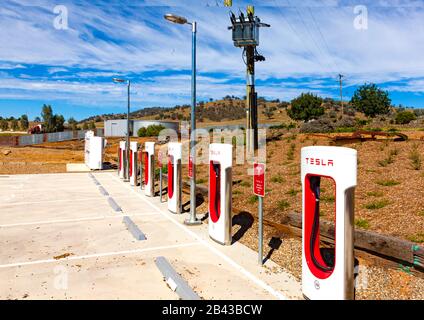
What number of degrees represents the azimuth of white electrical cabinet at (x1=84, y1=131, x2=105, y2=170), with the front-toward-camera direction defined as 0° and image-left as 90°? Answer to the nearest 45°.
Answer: approximately 45°

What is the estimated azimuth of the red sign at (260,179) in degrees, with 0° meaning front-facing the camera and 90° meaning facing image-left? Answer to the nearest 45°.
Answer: approximately 45°

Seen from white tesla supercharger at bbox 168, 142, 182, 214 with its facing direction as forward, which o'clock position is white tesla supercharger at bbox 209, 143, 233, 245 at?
white tesla supercharger at bbox 209, 143, 233, 245 is roughly at 10 o'clock from white tesla supercharger at bbox 168, 142, 182, 214.

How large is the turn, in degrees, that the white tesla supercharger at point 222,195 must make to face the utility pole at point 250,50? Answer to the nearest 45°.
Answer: approximately 135° to its right

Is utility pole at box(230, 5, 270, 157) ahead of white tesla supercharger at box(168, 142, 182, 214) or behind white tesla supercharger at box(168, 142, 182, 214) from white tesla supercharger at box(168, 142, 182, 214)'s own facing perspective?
behind

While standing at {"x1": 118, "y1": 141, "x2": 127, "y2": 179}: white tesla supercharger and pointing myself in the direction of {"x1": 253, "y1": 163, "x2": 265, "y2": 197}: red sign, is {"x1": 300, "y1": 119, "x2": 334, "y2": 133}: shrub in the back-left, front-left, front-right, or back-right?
back-left

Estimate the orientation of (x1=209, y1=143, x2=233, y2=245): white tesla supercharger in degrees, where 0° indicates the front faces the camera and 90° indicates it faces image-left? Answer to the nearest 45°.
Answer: approximately 45°

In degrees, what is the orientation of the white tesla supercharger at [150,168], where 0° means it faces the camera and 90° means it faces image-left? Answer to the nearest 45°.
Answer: approximately 45°
